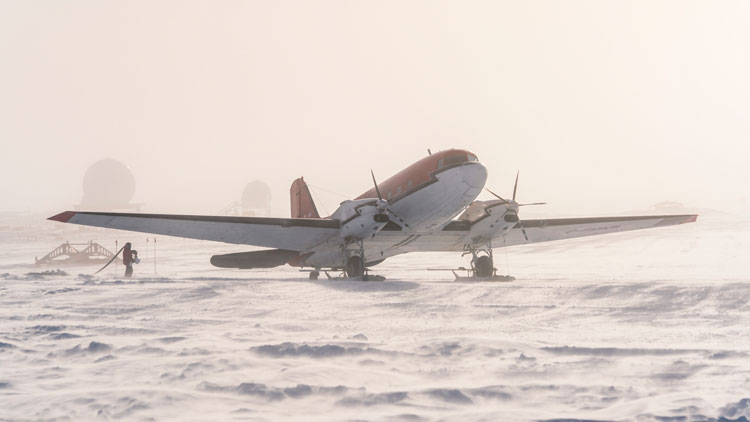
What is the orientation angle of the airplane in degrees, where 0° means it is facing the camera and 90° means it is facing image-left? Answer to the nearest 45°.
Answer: approximately 315°
